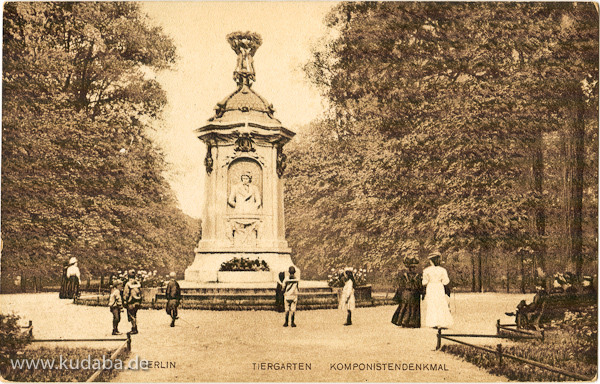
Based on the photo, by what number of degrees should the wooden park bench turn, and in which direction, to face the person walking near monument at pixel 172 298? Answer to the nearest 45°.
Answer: approximately 45° to its left

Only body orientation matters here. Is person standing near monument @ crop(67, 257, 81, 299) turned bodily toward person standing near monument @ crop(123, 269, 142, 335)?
no

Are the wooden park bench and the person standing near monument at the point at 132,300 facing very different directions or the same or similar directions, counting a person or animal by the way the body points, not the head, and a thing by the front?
very different directions

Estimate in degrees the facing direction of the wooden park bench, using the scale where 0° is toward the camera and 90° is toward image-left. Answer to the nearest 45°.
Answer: approximately 135°

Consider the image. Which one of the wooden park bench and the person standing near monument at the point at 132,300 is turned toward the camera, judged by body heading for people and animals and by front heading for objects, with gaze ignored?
the person standing near monument
